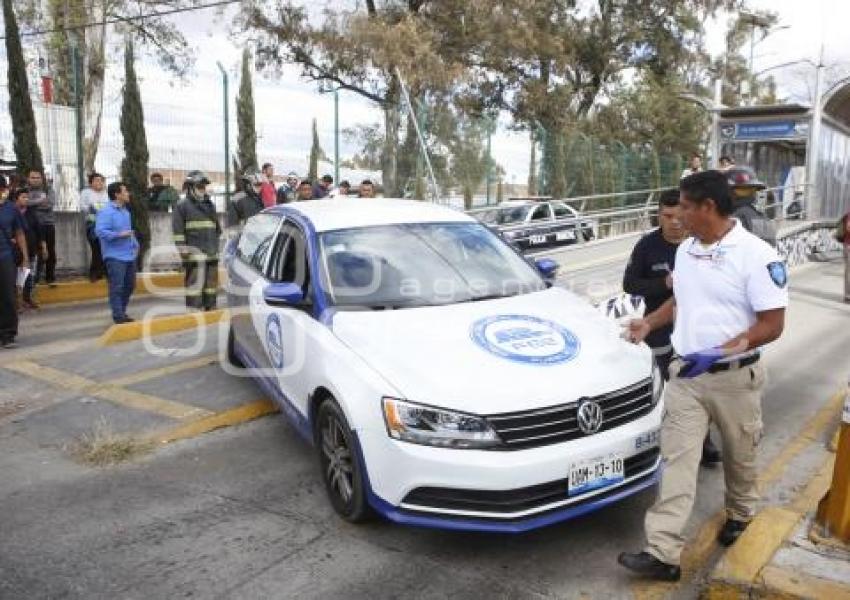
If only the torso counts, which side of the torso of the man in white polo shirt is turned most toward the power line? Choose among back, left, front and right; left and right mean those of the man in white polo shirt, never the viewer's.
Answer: right

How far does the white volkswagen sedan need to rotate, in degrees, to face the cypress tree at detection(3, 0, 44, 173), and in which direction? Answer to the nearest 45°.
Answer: approximately 180°

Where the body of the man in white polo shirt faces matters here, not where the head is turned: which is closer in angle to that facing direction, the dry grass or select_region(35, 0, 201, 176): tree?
the dry grass

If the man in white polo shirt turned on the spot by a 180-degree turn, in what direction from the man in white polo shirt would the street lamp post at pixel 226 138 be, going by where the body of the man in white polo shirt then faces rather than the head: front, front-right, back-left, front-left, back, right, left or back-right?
left

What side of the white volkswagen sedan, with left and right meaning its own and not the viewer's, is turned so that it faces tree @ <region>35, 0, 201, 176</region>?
back

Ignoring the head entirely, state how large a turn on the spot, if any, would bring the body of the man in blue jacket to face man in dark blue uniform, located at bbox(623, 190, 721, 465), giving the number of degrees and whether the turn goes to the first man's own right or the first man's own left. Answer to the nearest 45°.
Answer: approximately 45° to the first man's own right

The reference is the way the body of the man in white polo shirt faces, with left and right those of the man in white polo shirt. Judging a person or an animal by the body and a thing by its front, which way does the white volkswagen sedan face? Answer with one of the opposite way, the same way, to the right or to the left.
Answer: to the left

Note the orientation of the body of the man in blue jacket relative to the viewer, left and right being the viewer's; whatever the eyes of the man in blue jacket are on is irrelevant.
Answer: facing to the right of the viewer

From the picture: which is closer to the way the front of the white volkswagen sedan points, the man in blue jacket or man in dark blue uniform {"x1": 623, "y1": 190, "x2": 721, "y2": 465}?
the man in dark blue uniform
